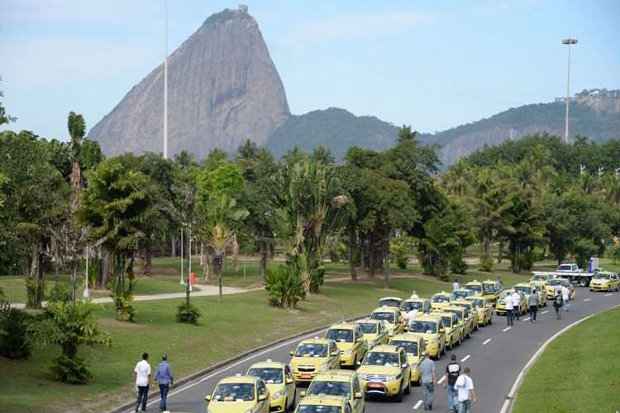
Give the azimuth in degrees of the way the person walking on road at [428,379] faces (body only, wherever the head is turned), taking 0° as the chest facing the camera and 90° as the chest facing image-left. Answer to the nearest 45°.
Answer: approximately 180°

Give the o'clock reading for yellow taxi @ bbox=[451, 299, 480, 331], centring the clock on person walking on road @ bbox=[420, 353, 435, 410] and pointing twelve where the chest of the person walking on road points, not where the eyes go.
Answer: The yellow taxi is roughly at 12 o'clock from the person walking on road.

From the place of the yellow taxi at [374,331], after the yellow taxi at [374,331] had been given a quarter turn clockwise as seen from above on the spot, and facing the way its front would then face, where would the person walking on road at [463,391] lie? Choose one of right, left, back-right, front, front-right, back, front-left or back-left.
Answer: back-left

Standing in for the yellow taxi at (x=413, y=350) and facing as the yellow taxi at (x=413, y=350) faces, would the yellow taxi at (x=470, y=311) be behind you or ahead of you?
behind

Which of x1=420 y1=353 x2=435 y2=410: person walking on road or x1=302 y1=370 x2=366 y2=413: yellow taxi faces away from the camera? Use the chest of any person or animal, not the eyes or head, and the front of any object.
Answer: the person walking on road

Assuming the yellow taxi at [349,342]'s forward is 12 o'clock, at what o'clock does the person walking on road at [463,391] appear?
The person walking on road is roughly at 10 o'clock from the yellow taxi.

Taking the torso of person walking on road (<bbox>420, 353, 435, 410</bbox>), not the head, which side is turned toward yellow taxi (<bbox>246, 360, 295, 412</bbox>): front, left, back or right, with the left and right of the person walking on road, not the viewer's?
left

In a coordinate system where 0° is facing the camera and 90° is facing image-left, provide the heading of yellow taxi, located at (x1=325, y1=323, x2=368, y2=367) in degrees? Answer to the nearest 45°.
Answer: approximately 45°

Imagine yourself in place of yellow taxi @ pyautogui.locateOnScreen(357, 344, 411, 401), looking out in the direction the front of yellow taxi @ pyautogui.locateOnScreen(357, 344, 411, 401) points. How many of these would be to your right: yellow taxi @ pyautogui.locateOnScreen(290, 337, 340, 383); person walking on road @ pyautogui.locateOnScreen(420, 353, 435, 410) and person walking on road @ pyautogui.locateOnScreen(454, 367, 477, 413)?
1

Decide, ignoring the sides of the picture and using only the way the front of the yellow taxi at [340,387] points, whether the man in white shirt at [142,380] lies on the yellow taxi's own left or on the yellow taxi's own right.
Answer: on the yellow taxi's own right
